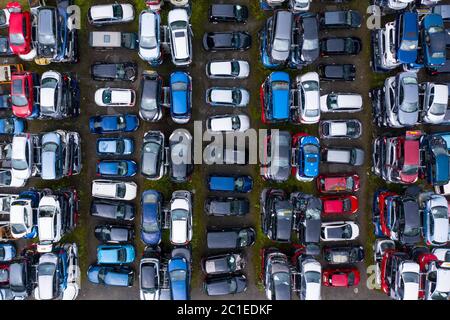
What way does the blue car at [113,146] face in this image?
to the viewer's right

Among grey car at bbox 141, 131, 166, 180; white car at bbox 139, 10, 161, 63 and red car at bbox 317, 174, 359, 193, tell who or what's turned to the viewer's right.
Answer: the red car

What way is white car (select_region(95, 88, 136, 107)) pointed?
to the viewer's left

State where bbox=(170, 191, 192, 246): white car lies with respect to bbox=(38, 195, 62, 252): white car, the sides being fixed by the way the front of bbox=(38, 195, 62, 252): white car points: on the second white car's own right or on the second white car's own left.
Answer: on the second white car's own right

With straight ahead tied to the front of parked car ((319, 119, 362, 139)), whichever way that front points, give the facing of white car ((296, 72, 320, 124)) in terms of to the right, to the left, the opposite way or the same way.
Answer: to the left

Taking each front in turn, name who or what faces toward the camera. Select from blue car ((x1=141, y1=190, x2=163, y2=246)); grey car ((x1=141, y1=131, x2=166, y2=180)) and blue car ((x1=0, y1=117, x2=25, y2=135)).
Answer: blue car ((x1=141, y1=190, x2=163, y2=246))
